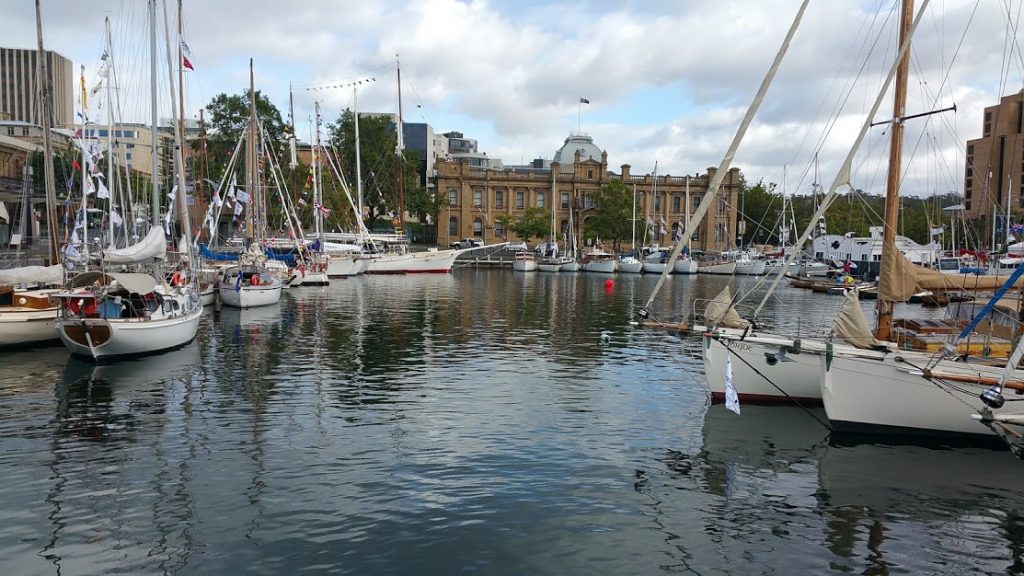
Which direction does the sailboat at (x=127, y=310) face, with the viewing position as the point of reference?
facing away from the viewer and to the right of the viewer

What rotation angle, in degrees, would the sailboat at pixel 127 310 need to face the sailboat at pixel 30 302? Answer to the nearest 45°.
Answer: approximately 90° to its left
